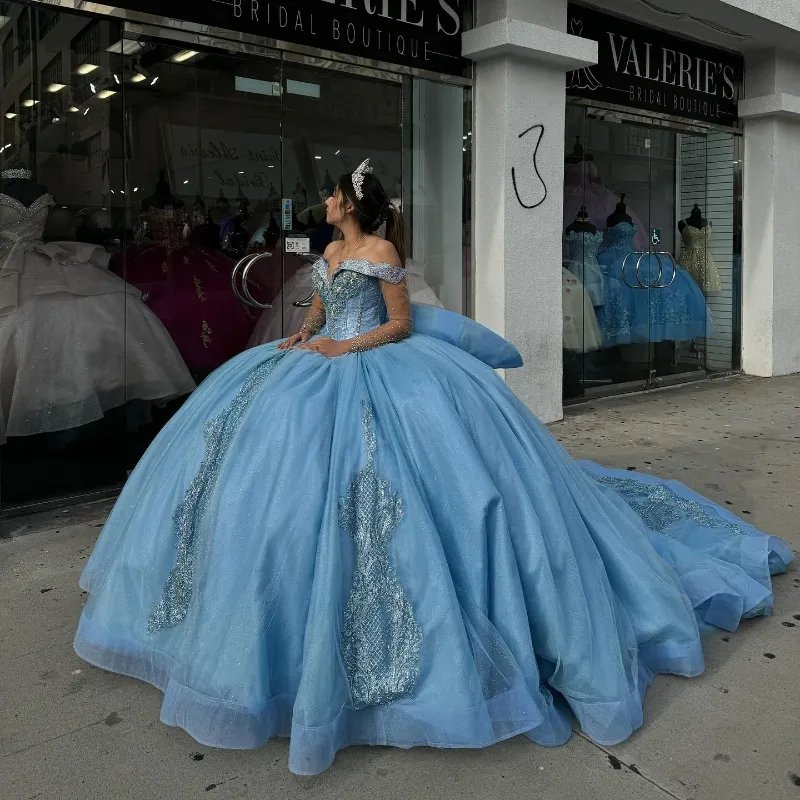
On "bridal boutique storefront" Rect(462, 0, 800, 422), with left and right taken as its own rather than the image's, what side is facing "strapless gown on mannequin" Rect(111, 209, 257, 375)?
right

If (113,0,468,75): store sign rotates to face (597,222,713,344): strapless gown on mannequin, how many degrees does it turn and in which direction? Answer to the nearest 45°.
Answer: approximately 90° to its left

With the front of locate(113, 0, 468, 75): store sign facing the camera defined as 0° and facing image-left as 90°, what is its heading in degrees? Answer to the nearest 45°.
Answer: approximately 315°

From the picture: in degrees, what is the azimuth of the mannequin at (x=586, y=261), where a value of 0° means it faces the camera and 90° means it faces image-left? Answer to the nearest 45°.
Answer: approximately 315°

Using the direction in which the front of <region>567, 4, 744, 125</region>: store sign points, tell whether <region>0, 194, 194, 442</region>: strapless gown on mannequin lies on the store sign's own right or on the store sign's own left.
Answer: on the store sign's own right

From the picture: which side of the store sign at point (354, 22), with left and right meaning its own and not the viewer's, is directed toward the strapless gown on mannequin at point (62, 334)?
right

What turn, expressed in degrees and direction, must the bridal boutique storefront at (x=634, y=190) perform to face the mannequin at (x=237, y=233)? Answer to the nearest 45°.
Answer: approximately 90° to its right

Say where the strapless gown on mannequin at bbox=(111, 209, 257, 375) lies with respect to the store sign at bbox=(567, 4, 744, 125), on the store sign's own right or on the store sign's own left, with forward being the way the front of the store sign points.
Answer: on the store sign's own right

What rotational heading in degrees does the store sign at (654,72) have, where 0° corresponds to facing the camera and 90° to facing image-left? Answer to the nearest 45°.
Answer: approximately 315°
